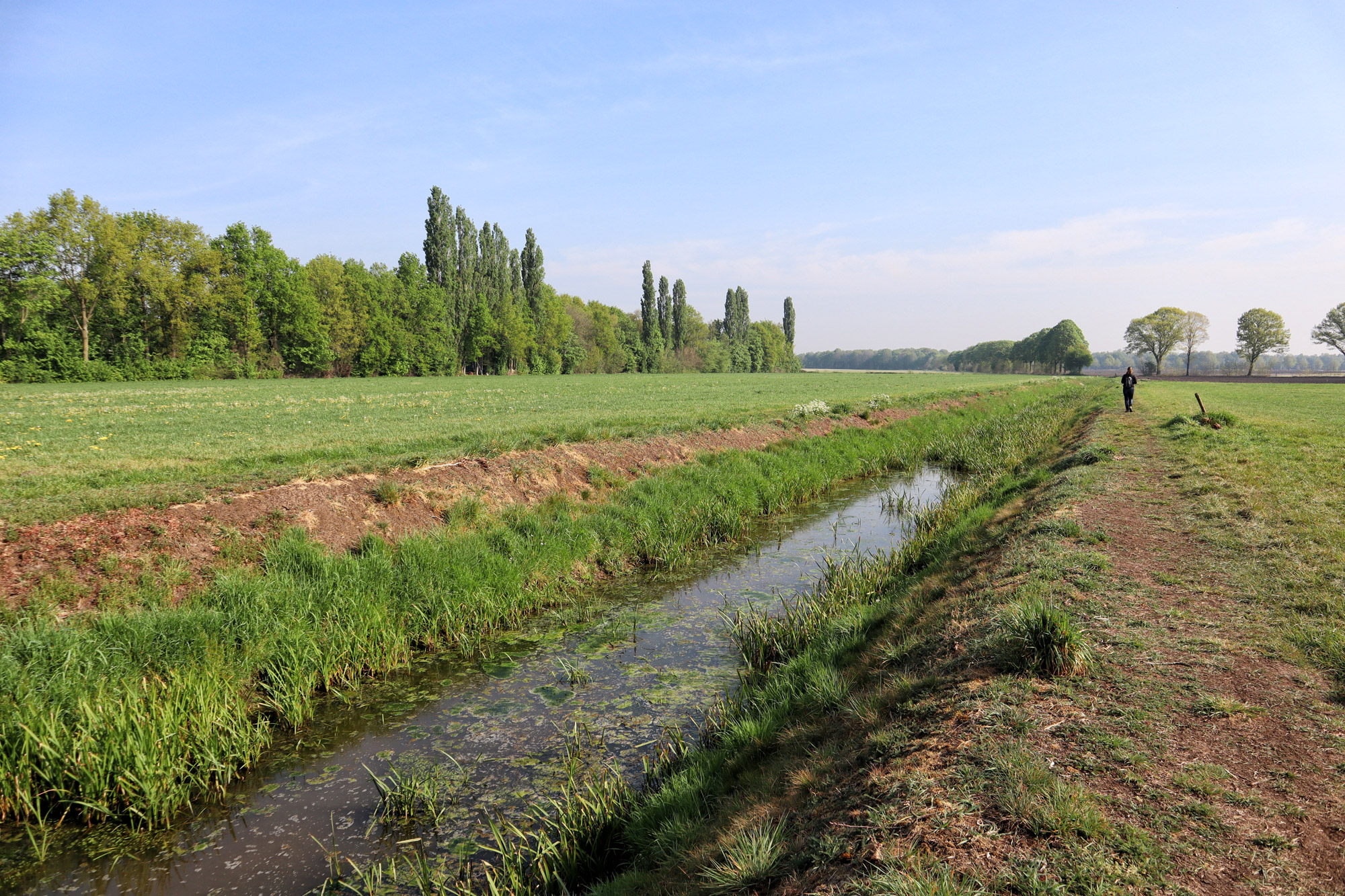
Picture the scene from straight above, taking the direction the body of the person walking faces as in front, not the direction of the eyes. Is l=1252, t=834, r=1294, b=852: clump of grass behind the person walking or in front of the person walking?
behind

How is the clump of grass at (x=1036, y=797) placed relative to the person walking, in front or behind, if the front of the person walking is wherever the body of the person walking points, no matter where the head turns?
behind

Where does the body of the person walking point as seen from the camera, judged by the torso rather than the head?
away from the camera

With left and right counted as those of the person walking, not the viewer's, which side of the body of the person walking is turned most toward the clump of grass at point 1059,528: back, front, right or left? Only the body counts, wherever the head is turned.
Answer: back

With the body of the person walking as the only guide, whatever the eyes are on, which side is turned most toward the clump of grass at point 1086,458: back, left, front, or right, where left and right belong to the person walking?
back

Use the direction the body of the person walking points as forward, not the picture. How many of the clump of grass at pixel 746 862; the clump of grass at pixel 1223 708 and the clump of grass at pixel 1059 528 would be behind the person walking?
3

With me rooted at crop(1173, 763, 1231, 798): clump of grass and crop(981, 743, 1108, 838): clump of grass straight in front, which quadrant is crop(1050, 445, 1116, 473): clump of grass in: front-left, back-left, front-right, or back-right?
back-right

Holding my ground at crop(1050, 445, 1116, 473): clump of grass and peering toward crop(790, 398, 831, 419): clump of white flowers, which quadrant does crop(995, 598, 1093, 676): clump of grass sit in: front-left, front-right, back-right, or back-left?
back-left
